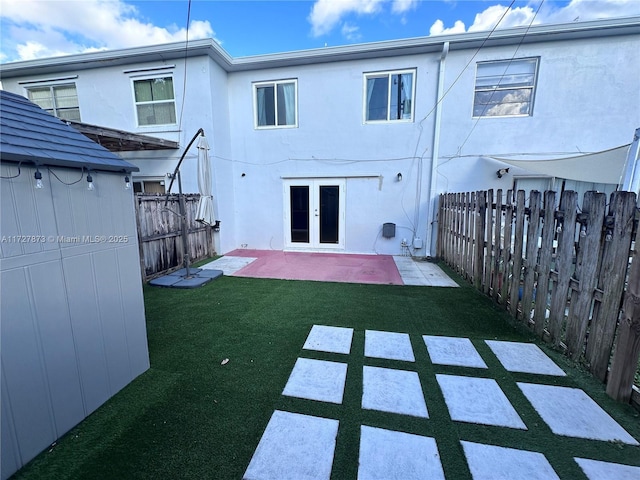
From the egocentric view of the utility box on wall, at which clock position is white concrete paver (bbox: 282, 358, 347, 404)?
The white concrete paver is roughly at 12 o'clock from the utility box on wall.

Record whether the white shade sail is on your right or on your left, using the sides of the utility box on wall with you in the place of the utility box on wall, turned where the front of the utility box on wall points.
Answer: on your left
